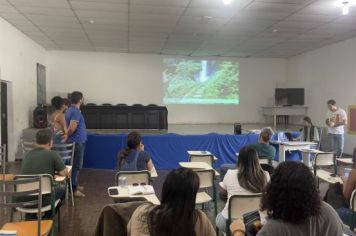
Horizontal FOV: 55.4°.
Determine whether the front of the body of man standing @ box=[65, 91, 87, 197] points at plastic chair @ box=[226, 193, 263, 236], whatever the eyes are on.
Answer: no

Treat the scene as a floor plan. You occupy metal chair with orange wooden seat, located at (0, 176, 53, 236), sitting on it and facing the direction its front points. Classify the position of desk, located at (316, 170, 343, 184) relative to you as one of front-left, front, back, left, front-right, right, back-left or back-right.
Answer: front-right

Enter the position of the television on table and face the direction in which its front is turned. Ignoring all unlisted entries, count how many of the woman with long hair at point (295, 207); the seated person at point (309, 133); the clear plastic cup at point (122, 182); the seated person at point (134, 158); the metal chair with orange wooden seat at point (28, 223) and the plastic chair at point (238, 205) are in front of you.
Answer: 6

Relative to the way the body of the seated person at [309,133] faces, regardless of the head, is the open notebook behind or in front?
in front

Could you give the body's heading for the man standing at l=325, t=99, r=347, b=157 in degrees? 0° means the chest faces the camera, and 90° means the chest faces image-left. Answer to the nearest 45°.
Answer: approximately 45°

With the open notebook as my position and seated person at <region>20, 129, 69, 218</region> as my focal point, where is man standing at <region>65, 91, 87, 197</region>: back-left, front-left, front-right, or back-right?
front-right

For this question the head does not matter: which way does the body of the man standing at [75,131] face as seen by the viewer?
to the viewer's right

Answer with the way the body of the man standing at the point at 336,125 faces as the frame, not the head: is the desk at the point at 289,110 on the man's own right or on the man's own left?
on the man's own right

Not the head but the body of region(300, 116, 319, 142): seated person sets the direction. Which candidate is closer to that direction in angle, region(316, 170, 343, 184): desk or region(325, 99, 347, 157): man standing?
the desk

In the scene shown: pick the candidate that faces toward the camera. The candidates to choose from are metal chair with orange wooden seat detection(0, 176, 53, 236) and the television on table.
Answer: the television on table

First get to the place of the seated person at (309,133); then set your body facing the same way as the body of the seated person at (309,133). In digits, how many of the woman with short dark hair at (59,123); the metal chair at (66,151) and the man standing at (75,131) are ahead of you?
3

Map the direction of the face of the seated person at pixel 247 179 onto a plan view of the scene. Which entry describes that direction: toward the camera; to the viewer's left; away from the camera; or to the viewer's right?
away from the camera

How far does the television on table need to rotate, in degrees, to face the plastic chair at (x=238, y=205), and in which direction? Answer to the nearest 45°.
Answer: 0° — it already faces it

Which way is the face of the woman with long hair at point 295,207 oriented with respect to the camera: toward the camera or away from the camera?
away from the camera

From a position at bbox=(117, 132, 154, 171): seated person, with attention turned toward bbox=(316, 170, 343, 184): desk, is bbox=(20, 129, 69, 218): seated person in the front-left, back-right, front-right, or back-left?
back-right

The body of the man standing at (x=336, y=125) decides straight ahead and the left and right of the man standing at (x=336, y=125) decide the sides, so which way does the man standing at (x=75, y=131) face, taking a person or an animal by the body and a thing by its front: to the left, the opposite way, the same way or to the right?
the opposite way

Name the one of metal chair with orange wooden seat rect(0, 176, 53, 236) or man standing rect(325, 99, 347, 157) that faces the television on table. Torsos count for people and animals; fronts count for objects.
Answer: the metal chair with orange wooden seat

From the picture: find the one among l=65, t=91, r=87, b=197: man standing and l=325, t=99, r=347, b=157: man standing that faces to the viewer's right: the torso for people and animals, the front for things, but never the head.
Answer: l=65, t=91, r=87, b=197: man standing

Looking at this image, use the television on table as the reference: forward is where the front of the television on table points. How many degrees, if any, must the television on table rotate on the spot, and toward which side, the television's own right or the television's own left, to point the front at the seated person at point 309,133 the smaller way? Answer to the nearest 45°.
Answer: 0° — it already faces them

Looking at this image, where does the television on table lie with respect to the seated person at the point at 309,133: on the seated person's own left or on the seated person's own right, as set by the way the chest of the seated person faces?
on the seated person's own right

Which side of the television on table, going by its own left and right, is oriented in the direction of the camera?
front
